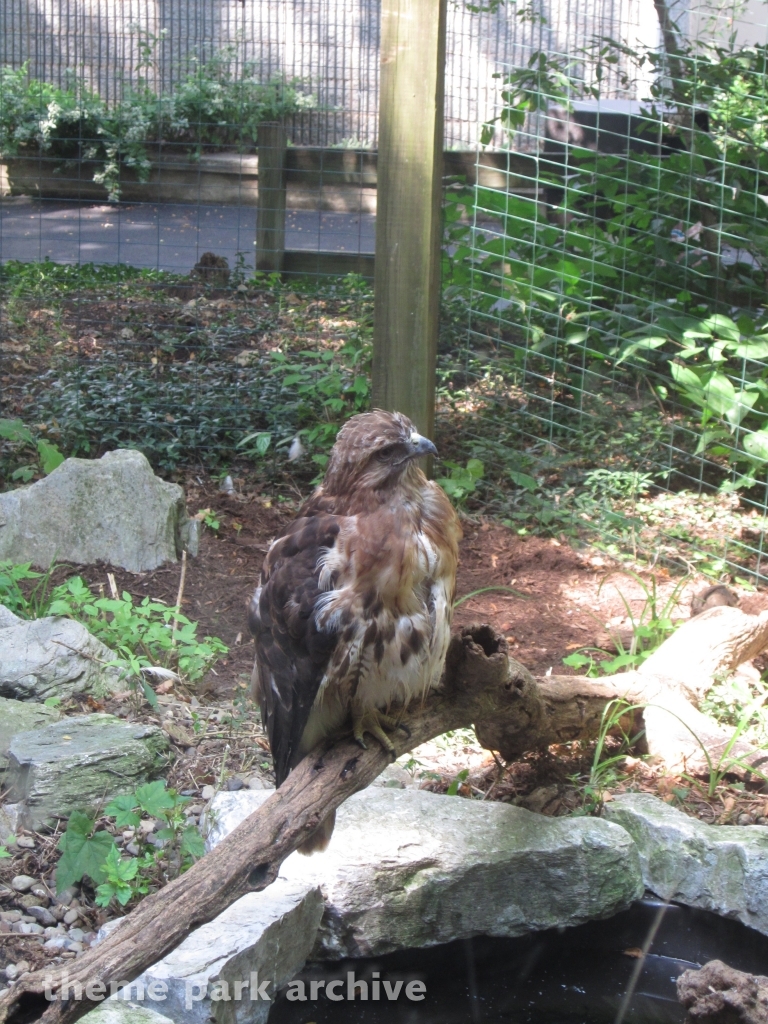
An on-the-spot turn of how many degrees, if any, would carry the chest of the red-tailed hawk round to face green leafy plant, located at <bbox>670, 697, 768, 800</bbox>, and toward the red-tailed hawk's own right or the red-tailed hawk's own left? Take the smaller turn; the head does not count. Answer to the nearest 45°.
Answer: approximately 90° to the red-tailed hawk's own left

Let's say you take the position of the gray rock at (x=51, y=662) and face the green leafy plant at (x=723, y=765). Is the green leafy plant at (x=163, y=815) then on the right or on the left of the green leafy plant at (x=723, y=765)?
right

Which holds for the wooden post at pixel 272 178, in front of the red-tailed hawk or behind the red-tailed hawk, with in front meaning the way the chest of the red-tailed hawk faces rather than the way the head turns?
behind

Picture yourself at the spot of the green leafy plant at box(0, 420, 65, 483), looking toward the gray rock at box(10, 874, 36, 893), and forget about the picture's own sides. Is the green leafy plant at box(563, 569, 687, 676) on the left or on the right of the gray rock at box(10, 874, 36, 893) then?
left

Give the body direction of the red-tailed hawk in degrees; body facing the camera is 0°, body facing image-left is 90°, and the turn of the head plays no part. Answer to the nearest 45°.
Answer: approximately 315°

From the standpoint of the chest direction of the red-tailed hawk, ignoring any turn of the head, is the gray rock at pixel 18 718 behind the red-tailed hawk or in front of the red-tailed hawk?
behind

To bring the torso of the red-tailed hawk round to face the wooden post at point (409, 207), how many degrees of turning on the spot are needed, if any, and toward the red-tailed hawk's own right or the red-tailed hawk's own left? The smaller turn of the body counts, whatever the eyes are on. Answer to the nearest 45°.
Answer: approximately 135° to the red-tailed hawk's own left
